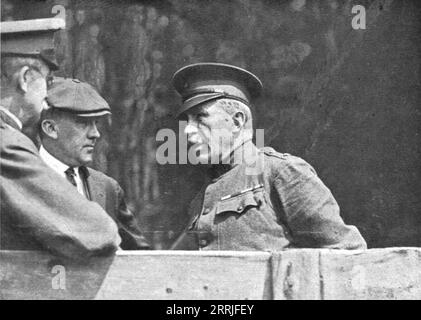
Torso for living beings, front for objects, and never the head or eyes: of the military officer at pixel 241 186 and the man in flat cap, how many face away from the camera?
0

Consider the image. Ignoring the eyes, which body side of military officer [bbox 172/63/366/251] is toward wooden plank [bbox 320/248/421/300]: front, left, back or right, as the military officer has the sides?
left

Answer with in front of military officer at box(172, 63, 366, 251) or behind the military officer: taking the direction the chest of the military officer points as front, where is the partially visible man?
in front

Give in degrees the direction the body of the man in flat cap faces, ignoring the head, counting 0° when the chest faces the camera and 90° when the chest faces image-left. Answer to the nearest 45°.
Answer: approximately 315°

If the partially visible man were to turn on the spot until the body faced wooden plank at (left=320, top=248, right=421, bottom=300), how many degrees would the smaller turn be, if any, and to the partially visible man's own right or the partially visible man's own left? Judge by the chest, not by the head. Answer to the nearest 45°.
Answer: approximately 45° to the partially visible man's own right

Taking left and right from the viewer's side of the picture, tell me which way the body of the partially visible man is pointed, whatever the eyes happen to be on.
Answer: facing away from the viewer and to the right of the viewer

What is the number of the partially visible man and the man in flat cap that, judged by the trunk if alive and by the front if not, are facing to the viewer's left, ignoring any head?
0

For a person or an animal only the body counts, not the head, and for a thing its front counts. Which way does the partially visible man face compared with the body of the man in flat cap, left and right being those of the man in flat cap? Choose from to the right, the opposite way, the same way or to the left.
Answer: to the left

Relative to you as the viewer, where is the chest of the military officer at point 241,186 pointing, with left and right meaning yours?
facing the viewer and to the left of the viewer

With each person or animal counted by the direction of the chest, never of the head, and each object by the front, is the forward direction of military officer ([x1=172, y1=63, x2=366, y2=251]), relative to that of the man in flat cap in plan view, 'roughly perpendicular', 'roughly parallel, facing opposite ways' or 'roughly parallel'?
roughly perpendicular

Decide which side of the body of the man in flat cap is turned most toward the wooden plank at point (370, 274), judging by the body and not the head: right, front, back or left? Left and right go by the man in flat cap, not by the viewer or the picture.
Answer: front

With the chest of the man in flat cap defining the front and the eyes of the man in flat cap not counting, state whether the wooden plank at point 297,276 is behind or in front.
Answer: in front

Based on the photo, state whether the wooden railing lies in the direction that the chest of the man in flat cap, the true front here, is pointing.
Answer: yes

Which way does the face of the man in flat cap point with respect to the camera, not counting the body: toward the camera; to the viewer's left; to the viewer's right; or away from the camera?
to the viewer's right

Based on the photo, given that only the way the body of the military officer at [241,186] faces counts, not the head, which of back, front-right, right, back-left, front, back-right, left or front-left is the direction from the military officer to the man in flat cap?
front-right

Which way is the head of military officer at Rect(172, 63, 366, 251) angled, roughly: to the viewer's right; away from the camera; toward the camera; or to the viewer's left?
to the viewer's left

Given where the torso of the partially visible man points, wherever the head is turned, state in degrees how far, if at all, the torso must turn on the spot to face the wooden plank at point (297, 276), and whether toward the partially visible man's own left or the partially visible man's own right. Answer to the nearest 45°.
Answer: approximately 45° to the partially visible man's own right

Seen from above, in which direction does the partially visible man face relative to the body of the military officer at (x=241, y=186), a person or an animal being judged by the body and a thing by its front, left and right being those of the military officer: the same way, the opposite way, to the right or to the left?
the opposite way
